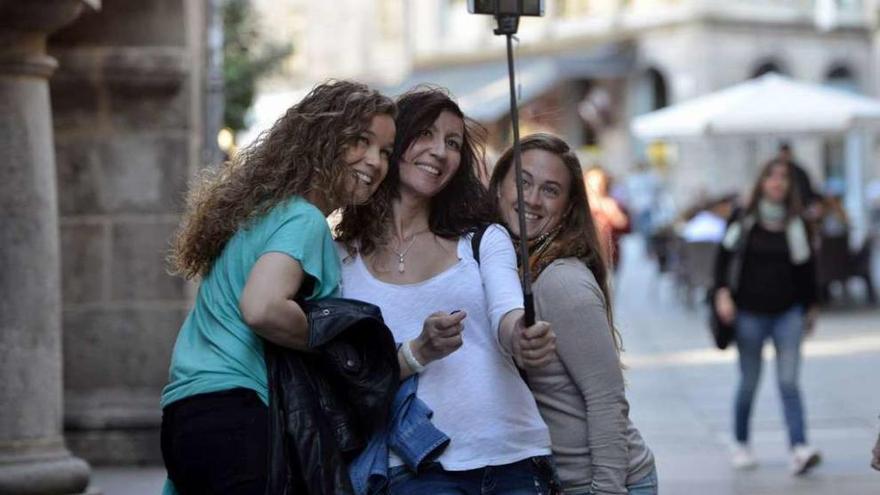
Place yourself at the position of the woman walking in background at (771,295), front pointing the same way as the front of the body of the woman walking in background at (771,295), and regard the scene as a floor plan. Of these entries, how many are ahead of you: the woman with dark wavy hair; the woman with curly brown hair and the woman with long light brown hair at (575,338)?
3

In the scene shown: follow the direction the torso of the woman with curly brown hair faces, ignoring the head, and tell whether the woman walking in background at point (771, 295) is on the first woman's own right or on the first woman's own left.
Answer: on the first woman's own left

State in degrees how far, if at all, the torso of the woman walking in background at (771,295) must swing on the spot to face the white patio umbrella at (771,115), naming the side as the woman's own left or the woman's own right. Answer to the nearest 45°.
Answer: approximately 180°

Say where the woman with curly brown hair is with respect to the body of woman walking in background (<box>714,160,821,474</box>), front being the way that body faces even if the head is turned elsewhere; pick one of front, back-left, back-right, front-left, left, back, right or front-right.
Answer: front

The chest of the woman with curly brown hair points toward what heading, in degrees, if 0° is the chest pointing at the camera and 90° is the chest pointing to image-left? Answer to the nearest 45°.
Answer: approximately 270°

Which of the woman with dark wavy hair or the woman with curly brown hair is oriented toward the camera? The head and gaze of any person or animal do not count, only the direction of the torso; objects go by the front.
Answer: the woman with dark wavy hair

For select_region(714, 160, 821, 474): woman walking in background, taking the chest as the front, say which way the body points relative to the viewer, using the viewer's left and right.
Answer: facing the viewer

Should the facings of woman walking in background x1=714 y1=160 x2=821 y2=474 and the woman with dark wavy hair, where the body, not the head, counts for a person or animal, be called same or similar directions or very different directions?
same or similar directions

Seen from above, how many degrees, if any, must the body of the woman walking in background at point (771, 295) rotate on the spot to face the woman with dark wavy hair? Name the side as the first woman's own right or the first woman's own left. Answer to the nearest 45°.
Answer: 0° — they already face them

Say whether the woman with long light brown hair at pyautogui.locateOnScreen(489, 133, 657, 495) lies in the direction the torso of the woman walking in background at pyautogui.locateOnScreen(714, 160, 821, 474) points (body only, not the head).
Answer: yes

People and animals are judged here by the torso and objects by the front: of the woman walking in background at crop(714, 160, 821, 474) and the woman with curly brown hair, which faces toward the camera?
the woman walking in background

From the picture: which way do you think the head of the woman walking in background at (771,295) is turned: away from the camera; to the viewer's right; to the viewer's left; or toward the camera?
toward the camera

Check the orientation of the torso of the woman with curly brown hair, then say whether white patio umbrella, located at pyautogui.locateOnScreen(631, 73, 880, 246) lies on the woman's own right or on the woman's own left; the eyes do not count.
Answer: on the woman's own left

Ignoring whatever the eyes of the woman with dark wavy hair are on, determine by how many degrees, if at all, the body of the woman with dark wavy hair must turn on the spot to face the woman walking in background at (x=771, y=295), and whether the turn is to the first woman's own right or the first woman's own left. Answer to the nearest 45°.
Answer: approximately 180°
